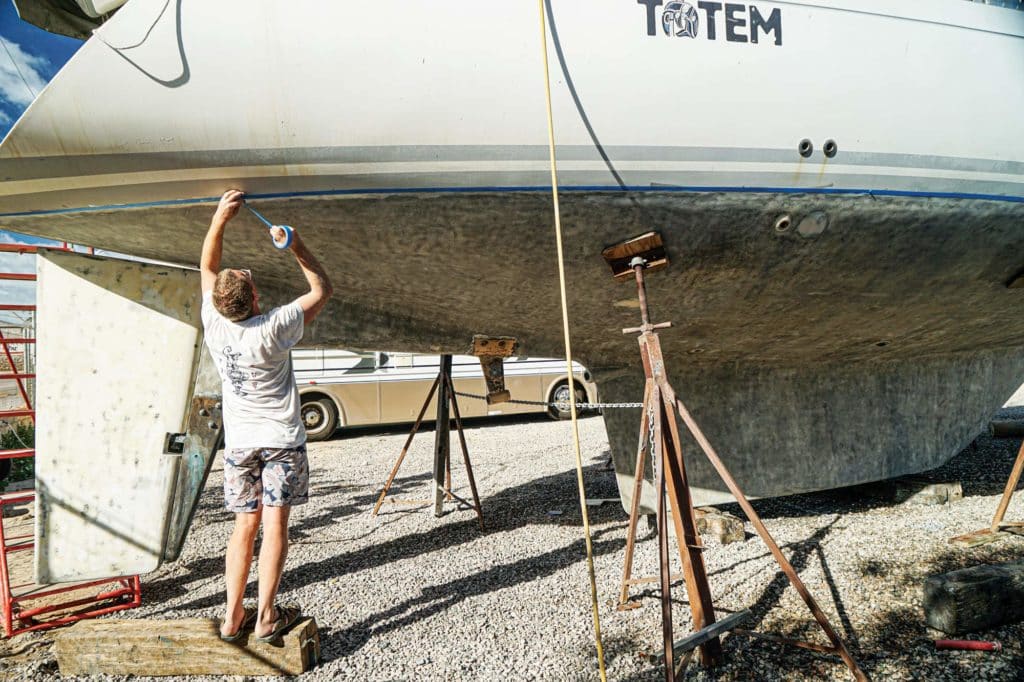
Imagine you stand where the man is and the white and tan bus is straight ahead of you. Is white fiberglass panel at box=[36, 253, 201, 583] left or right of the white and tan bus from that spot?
left

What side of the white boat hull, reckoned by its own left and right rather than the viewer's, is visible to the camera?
right

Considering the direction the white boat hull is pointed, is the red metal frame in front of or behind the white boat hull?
behind

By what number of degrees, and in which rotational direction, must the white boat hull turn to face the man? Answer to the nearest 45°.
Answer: approximately 180°

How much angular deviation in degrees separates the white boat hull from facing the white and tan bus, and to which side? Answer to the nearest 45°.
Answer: approximately 90° to its left
